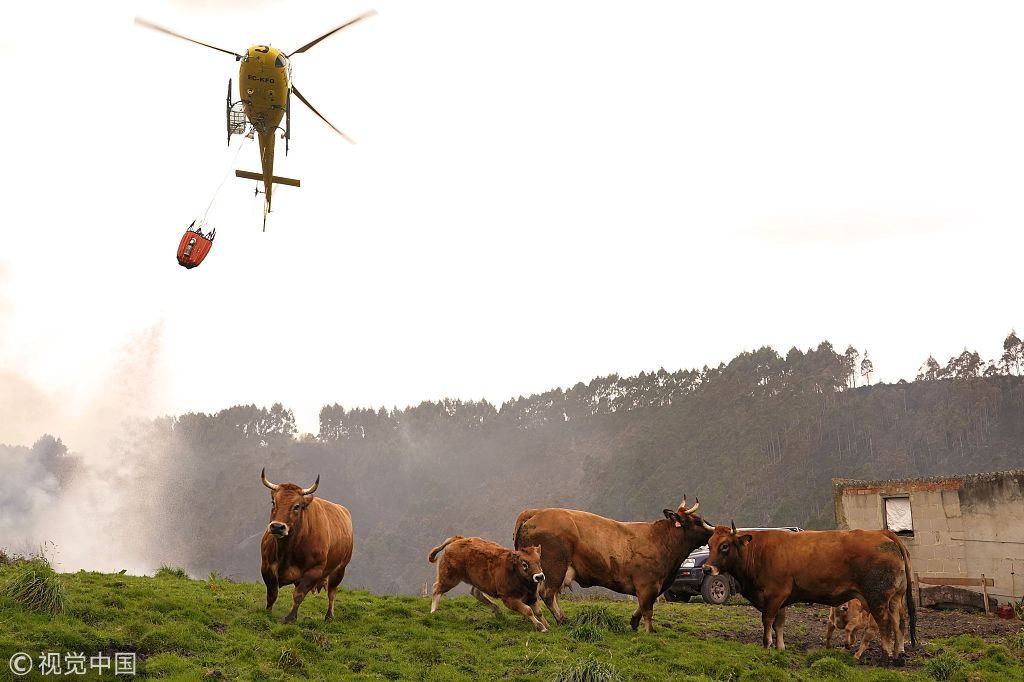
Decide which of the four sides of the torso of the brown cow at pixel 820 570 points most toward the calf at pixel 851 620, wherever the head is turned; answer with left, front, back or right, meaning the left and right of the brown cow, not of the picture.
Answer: right

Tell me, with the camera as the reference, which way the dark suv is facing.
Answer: facing the viewer and to the left of the viewer

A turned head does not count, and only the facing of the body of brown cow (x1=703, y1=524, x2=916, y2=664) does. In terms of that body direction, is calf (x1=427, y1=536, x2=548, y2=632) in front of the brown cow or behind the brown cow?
in front

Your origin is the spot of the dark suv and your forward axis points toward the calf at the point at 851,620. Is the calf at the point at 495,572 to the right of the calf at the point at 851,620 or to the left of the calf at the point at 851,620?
right

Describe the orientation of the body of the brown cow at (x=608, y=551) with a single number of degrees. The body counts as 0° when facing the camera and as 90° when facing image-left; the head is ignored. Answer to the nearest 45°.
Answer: approximately 270°

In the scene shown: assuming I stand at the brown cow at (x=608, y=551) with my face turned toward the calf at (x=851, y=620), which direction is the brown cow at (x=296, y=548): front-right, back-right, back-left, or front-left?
back-right

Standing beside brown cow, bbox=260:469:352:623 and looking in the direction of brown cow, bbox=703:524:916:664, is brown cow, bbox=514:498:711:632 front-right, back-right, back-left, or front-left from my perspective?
front-left

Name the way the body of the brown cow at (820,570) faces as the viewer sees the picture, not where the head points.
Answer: to the viewer's left

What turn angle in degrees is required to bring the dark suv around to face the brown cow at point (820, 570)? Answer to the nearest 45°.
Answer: approximately 45° to its left
